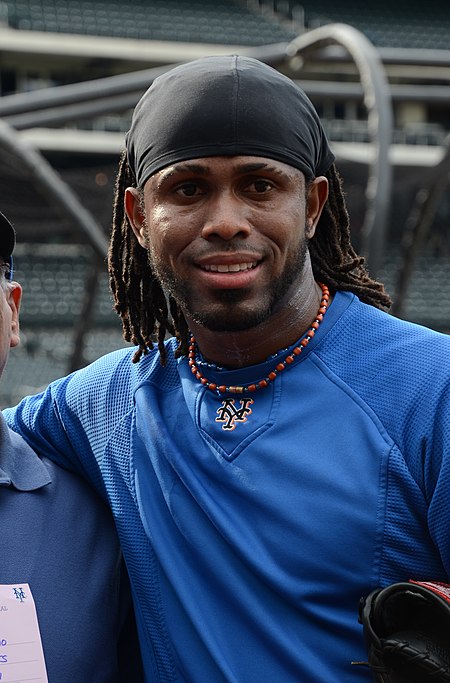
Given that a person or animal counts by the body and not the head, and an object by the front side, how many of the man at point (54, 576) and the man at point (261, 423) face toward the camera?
2

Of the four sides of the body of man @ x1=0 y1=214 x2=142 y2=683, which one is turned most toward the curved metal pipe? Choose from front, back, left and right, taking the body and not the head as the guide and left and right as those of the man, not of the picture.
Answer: back

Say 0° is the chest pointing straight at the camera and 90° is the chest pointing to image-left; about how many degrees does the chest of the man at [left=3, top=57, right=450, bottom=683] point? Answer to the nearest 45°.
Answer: approximately 0°

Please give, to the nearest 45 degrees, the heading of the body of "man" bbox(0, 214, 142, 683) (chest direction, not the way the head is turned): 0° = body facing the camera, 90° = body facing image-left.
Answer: approximately 0°

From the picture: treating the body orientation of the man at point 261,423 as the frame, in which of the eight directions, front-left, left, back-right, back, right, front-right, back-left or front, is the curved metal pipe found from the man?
back
